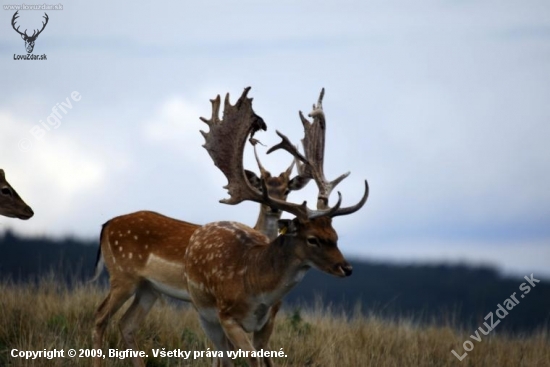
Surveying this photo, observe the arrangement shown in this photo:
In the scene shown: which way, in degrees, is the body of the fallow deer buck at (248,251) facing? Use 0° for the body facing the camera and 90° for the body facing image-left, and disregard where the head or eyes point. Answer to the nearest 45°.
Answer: approximately 315°

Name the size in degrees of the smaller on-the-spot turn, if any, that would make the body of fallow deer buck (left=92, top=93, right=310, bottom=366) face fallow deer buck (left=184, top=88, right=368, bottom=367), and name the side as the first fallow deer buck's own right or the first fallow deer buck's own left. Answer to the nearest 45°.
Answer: approximately 45° to the first fallow deer buck's own right

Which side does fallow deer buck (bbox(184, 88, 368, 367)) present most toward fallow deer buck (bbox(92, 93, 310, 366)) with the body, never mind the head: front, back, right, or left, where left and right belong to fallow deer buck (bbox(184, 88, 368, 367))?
back

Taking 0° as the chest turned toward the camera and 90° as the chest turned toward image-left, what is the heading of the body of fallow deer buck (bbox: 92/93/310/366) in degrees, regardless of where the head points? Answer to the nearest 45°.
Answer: approximately 270°
